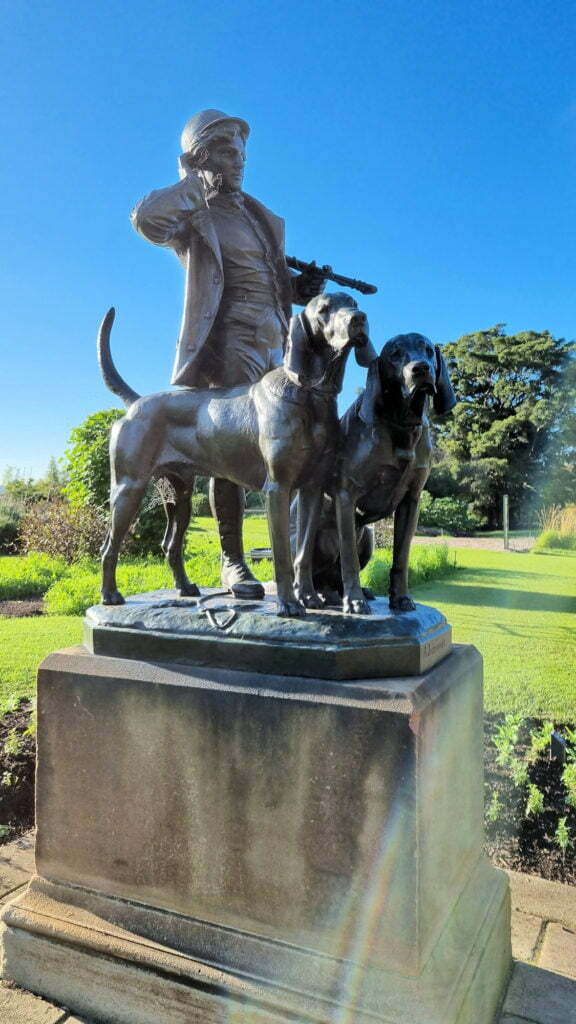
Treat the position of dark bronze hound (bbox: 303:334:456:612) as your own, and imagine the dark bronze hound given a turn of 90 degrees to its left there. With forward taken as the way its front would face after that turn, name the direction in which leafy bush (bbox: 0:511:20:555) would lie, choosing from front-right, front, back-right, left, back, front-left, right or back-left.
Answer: left

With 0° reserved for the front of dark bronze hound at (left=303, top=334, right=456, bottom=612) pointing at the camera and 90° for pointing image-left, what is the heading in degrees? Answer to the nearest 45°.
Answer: approximately 315°

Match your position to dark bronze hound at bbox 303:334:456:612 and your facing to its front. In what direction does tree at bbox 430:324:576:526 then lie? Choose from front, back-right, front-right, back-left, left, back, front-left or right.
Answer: back-left

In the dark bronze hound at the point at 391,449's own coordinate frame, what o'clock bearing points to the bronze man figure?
The bronze man figure is roughly at 6 o'clock from the dark bronze hound.
